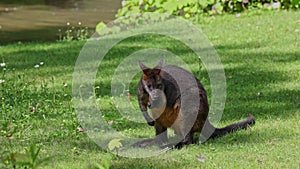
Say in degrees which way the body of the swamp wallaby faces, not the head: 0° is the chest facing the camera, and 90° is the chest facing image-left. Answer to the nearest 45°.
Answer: approximately 45°
